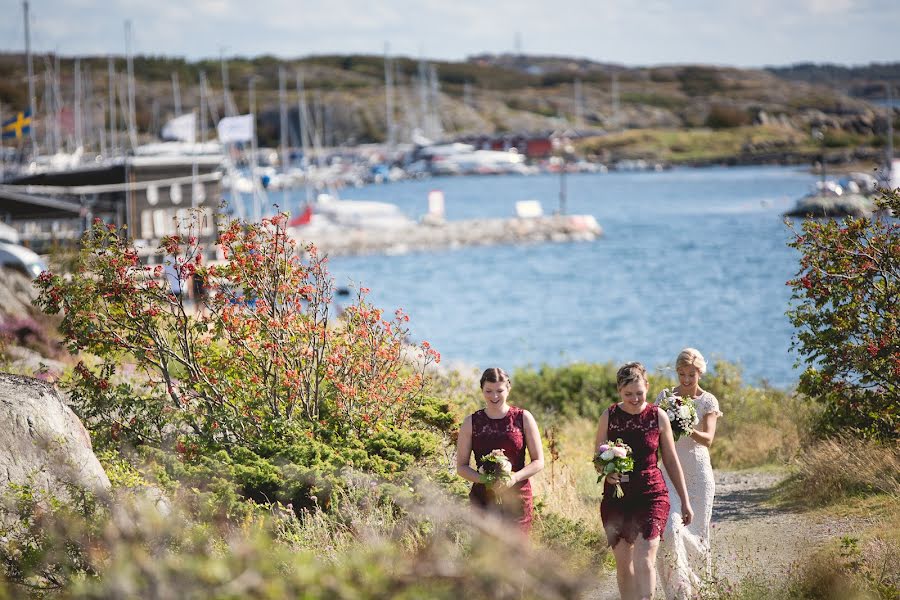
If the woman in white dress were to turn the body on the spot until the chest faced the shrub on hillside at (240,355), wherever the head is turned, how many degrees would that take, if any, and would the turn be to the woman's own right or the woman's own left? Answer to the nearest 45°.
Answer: approximately 45° to the woman's own right

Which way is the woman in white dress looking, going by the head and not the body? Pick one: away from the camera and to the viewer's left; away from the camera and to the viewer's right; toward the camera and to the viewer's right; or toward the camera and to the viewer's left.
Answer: toward the camera and to the viewer's left

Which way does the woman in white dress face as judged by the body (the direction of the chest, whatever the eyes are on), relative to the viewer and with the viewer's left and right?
facing the viewer and to the left of the viewer

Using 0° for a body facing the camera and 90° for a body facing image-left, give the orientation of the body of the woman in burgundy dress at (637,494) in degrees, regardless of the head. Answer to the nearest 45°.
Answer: approximately 0°

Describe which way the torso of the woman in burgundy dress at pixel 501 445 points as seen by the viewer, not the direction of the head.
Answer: toward the camera

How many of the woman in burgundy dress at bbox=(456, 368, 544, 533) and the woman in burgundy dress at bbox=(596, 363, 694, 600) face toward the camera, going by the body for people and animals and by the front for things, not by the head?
2

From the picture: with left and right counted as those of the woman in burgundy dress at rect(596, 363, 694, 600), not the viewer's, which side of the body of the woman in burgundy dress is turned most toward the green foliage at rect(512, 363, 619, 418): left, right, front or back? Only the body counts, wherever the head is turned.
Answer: back

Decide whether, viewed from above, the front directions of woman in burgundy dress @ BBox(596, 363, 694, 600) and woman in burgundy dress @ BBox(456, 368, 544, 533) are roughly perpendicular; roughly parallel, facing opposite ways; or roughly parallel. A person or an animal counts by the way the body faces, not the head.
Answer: roughly parallel

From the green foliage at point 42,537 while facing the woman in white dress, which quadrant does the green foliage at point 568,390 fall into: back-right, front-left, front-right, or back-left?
front-left

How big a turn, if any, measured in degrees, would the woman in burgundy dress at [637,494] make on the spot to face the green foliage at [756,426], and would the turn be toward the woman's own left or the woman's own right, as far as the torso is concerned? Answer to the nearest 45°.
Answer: approximately 180°

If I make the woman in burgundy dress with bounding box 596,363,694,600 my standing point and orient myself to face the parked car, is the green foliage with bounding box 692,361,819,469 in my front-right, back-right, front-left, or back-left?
front-right

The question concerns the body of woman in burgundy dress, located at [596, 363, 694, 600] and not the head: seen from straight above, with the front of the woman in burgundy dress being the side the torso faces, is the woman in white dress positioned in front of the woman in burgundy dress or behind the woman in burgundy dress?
behind
